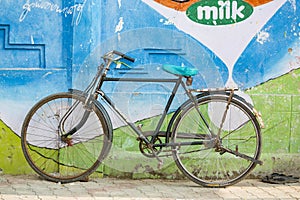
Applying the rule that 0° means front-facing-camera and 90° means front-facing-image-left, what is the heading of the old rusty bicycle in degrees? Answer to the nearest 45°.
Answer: approximately 90°
